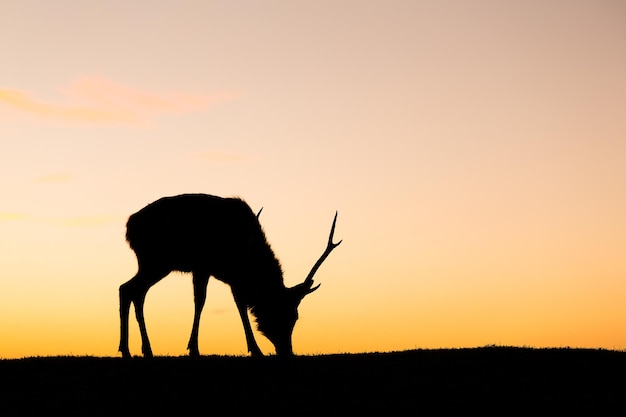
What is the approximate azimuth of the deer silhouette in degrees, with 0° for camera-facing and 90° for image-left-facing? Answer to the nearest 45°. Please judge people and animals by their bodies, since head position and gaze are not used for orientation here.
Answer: approximately 270°
